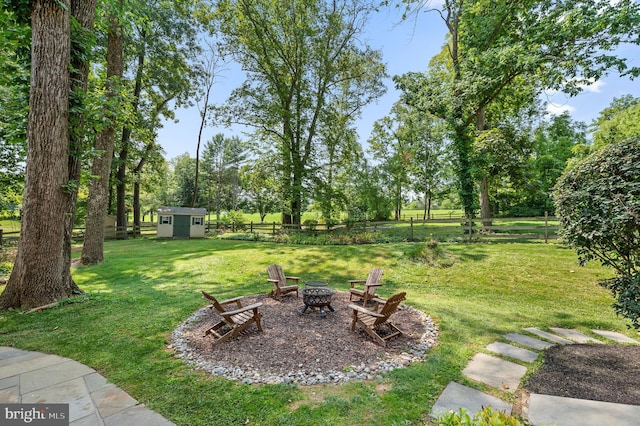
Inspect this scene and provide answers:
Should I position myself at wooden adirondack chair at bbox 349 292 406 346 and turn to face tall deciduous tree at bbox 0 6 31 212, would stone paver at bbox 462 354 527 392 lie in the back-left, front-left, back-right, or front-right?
back-left

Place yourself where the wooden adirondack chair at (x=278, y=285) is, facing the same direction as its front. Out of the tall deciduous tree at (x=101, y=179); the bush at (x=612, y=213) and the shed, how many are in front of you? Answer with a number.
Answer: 1

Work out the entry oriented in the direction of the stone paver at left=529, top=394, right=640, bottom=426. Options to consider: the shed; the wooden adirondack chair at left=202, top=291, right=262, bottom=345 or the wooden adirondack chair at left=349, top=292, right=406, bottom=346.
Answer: the shed

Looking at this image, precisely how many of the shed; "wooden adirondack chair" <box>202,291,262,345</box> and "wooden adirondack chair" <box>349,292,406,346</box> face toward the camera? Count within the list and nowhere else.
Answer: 1

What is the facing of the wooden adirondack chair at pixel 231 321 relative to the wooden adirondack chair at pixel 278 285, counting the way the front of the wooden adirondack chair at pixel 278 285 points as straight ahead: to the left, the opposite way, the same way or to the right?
to the left

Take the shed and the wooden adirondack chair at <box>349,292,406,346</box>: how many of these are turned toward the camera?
1

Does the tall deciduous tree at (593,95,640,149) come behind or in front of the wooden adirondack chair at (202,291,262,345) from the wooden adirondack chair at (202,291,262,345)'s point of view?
in front

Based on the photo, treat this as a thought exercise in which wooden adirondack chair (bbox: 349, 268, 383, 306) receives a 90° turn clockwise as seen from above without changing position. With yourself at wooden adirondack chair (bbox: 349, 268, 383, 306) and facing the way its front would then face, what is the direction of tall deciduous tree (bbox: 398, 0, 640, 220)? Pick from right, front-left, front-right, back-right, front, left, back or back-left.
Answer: right

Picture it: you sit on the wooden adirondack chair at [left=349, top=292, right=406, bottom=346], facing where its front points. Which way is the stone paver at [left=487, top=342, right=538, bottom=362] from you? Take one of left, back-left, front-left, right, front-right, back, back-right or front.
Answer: back-right

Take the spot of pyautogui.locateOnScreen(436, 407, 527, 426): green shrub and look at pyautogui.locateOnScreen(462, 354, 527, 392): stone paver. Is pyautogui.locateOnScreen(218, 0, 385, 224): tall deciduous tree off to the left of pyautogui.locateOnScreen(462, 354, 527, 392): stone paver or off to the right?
left

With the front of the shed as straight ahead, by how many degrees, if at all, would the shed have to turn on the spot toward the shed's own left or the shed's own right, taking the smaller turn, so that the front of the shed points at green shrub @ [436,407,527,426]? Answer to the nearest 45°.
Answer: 0° — it already faces it

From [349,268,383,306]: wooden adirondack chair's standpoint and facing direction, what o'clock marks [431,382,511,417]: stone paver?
The stone paver is roughly at 10 o'clock from the wooden adirondack chair.

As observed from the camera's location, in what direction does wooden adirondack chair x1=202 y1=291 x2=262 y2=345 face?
facing away from the viewer and to the right of the viewer

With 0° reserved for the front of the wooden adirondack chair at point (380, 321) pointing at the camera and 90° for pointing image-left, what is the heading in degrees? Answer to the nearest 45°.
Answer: approximately 135°

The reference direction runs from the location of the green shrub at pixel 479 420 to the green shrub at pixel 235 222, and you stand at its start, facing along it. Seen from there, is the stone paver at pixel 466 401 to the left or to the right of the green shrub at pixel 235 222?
right

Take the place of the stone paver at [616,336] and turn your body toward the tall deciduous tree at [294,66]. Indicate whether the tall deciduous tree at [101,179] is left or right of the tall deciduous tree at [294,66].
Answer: left
